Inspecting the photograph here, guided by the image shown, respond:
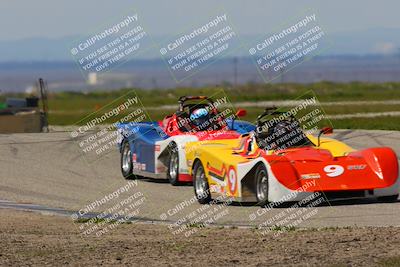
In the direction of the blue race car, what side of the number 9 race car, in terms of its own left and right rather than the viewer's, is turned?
back

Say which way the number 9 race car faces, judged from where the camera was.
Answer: facing the viewer and to the right of the viewer

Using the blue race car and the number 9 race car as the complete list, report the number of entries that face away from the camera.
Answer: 0

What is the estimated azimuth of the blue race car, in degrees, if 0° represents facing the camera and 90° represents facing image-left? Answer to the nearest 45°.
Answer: approximately 315°
